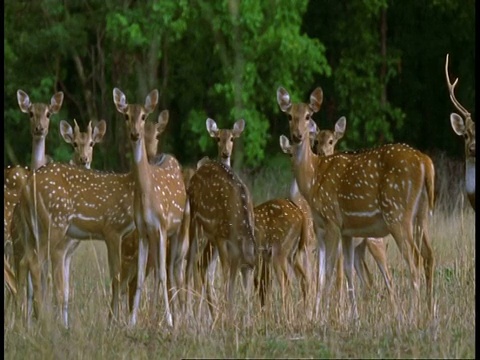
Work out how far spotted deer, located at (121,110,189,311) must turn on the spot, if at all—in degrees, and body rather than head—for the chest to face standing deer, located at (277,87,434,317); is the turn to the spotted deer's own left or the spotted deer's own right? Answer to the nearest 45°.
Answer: approximately 135° to the spotted deer's own left

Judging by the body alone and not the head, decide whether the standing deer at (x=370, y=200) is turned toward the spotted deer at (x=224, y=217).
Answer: yes

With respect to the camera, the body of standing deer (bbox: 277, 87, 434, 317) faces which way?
to the viewer's left

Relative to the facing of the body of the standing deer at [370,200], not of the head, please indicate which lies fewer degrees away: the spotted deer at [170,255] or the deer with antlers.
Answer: the spotted deer
